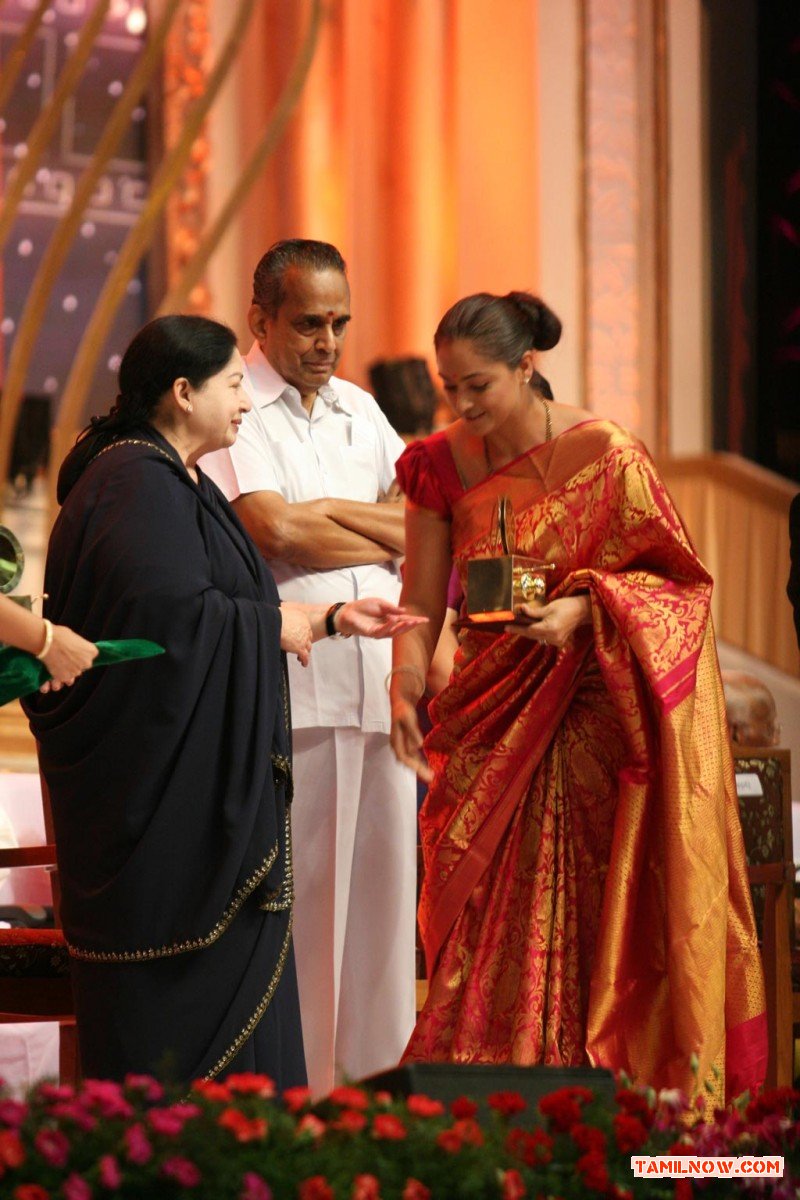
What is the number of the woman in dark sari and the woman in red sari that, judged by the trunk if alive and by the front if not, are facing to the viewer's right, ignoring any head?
1

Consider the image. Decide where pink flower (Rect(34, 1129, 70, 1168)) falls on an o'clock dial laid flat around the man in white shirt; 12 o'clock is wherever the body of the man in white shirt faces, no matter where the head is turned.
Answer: The pink flower is roughly at 2 o'clock from the man in white shirt.

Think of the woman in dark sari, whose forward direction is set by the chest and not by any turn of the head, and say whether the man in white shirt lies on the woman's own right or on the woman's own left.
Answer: on the woman's own left

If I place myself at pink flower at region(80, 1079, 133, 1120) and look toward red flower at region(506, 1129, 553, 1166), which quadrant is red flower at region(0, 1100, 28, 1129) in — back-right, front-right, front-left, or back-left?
back-right

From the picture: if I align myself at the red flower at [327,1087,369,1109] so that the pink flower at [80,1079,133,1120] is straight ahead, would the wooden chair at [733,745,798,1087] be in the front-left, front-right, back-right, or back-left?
back-right

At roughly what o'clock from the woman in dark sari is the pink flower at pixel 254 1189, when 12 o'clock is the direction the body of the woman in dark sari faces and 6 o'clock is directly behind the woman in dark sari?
The pink flower is roughly at 3 o'clock from the woman in dark sari.

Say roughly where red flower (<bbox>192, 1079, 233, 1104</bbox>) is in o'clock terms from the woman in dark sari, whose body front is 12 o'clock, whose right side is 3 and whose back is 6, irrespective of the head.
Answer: The red flower is roughly at 3 o'clock from the woman in dark sari.

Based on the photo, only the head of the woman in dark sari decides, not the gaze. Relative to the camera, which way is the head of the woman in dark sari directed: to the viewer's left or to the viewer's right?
to the viewer's right

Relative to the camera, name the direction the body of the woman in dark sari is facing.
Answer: to the viewer's right

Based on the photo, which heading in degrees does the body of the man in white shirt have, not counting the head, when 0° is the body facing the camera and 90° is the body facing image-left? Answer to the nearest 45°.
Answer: approximately 315°

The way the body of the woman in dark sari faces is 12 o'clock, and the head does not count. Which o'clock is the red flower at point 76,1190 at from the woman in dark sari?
The red flower is roughly at 3 o'clock from the woman in dark sari.
